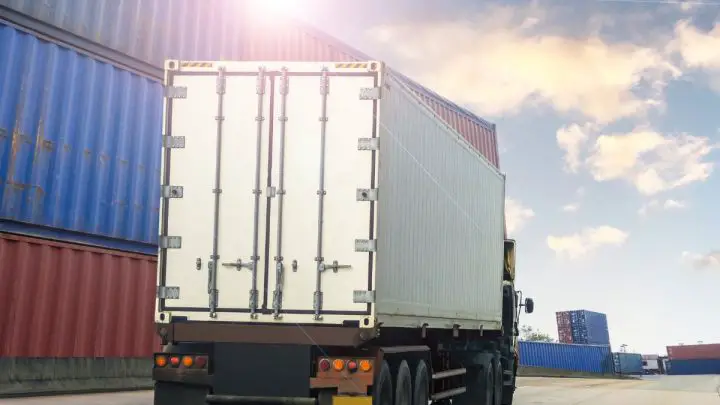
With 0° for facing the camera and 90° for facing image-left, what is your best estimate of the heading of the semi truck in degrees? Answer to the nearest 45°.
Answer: approximately 225°

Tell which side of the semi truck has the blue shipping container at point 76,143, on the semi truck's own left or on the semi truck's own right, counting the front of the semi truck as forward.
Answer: on the semi truck's own left

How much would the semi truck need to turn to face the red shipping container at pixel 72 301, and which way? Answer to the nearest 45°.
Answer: approximately 90° to its left
